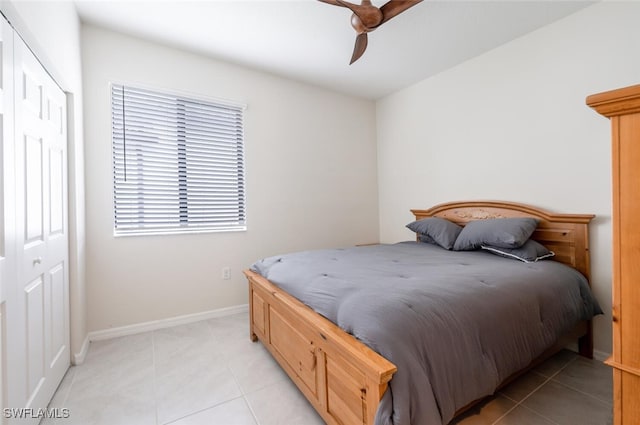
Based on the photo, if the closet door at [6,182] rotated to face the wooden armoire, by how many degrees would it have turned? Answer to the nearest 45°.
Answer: approximately 45° to its right

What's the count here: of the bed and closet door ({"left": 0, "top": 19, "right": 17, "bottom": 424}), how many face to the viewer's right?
1

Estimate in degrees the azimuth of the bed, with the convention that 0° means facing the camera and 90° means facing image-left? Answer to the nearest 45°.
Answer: approximately 45°

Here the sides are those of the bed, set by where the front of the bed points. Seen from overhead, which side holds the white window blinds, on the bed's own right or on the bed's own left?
on the bed's own right

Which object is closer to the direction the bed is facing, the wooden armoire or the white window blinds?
the white window blinds

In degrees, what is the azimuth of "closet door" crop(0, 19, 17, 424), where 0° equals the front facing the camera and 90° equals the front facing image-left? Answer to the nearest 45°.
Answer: approximately 270°

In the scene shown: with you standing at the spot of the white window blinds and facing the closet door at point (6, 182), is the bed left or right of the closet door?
left

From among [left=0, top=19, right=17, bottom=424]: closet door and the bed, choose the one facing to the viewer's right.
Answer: the closet door

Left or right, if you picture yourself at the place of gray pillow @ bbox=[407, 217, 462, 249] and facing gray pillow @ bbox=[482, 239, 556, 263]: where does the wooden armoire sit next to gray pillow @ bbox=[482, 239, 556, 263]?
right

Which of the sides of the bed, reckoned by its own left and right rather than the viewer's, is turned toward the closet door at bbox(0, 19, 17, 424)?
front

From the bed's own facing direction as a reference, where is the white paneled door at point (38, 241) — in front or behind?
in front
